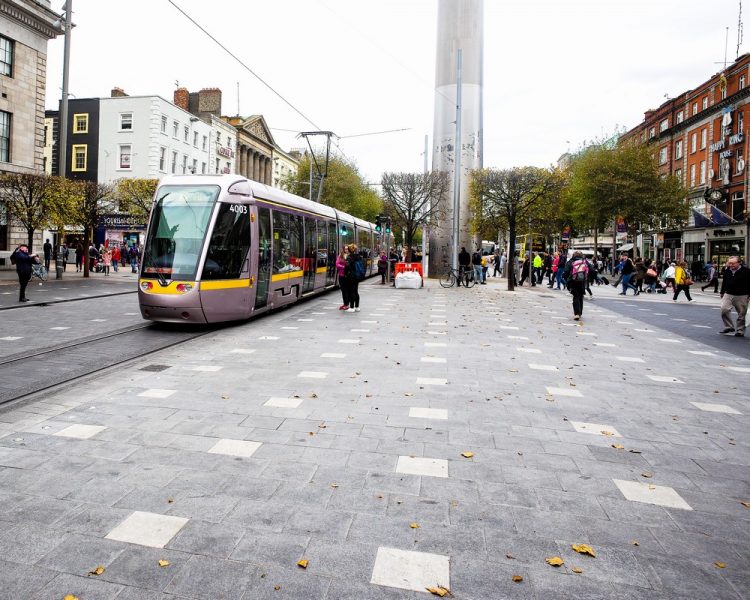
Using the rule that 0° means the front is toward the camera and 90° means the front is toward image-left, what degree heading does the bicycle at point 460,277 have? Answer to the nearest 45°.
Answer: approximately 90°

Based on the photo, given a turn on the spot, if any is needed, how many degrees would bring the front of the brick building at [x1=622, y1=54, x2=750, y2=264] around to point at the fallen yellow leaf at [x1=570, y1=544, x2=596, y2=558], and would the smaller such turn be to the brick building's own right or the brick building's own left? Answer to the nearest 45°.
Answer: approximately 45° to the brick building's own left

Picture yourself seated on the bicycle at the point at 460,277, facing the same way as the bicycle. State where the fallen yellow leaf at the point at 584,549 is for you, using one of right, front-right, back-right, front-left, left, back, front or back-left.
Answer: left

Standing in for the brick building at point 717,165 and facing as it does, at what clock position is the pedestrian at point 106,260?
The pedestrian is roughly at 12 o'clock from the brick building.

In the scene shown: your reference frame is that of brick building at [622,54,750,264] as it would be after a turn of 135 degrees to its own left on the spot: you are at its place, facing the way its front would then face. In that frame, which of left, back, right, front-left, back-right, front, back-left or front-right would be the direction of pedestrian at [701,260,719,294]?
right

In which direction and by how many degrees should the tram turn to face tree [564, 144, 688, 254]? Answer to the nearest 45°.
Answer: approximately 180°

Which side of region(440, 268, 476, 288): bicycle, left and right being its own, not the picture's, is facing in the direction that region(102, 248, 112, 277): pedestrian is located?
front

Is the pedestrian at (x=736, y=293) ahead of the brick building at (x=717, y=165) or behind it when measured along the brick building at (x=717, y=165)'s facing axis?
ahead

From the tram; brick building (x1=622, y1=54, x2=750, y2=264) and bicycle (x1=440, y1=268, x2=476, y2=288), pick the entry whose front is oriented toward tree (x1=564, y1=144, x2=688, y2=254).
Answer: the brick building

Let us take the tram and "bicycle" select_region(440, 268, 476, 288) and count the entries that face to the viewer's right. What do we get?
0

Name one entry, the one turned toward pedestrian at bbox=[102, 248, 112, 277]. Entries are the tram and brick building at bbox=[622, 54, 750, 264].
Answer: the brick building

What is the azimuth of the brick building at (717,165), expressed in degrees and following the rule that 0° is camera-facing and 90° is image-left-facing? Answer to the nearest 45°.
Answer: approximately 45°

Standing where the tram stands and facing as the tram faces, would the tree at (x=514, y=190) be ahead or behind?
behind

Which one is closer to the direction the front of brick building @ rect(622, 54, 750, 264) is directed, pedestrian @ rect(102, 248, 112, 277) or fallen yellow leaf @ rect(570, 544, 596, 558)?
the pedestrian
